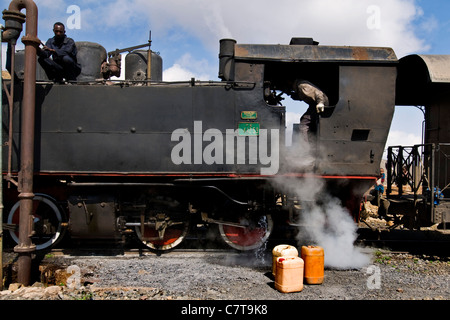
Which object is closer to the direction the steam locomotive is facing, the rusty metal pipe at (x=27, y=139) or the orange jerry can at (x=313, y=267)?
the rusty metal pipe

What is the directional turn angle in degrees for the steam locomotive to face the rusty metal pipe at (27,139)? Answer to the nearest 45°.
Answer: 0° — it already faces it

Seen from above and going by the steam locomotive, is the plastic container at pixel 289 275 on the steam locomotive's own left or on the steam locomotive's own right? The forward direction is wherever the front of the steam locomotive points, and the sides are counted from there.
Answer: on the steam locomotive's own left

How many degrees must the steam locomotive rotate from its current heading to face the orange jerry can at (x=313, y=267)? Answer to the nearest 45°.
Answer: approximately 135° to its left

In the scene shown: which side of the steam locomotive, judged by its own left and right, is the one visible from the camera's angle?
left
